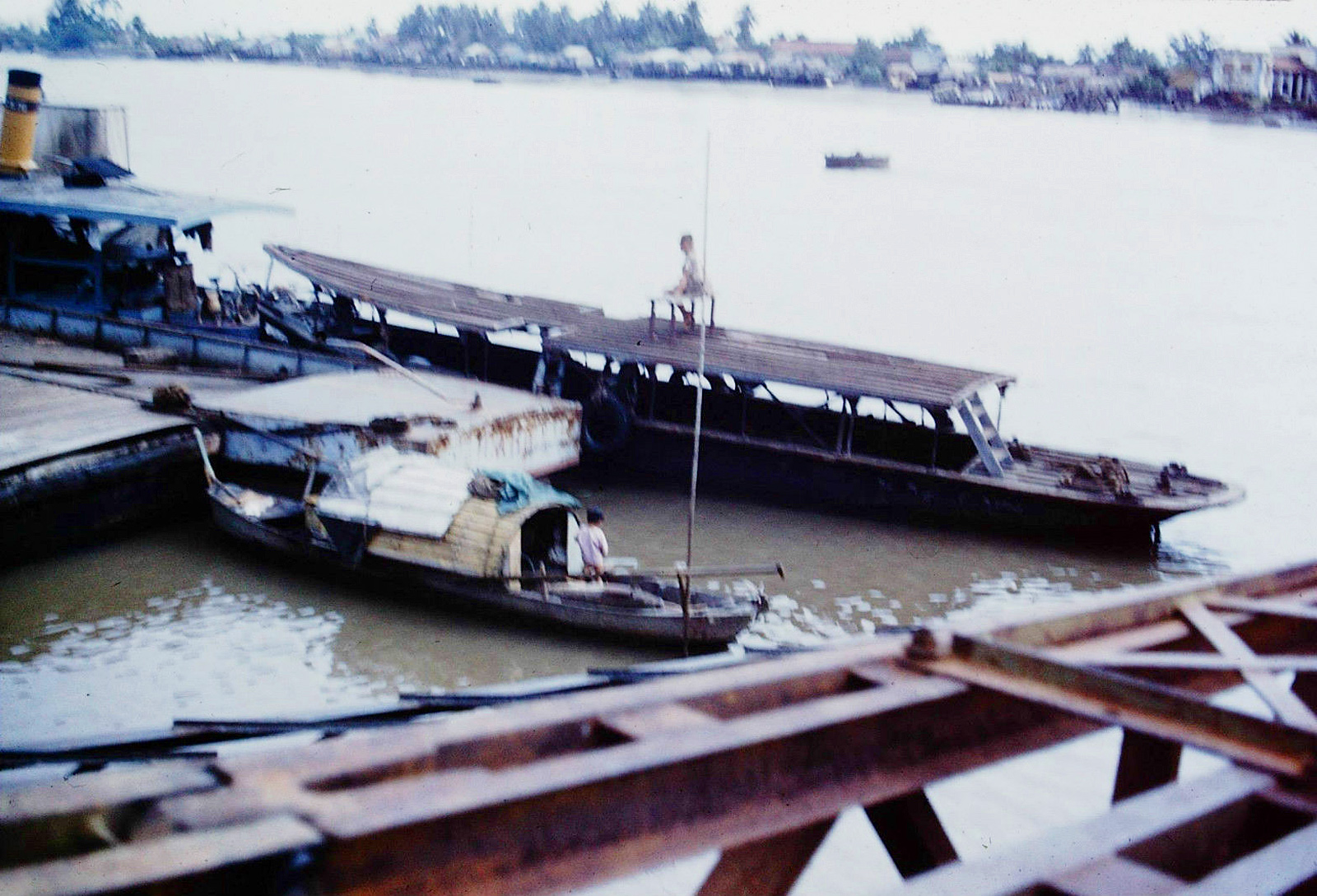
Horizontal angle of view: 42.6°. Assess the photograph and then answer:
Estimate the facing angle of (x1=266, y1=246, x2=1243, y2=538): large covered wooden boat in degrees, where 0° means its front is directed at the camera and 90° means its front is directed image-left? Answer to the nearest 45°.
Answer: approximately 315°

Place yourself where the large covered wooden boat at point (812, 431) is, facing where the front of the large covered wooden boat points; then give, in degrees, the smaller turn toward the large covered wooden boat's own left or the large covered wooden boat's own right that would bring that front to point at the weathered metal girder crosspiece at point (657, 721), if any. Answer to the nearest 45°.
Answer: approximately 45° to the large covered wooden boat's own right

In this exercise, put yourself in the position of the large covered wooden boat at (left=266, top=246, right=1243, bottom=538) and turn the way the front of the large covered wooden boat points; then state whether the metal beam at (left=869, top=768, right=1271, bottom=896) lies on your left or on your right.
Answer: on your right

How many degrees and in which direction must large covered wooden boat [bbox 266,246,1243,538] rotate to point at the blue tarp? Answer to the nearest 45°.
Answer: approximately 90° to its right
